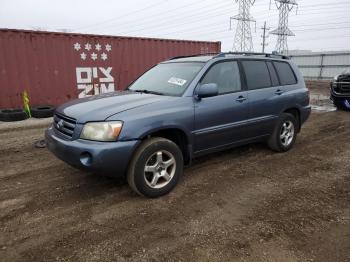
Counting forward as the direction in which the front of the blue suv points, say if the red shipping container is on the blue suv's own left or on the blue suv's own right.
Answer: on the blue suv's own right

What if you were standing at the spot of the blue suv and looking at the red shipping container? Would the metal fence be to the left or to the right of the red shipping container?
right

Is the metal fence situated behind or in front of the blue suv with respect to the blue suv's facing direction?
behind

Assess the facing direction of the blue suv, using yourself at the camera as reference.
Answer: facing the viewer and to the left of the viewer
